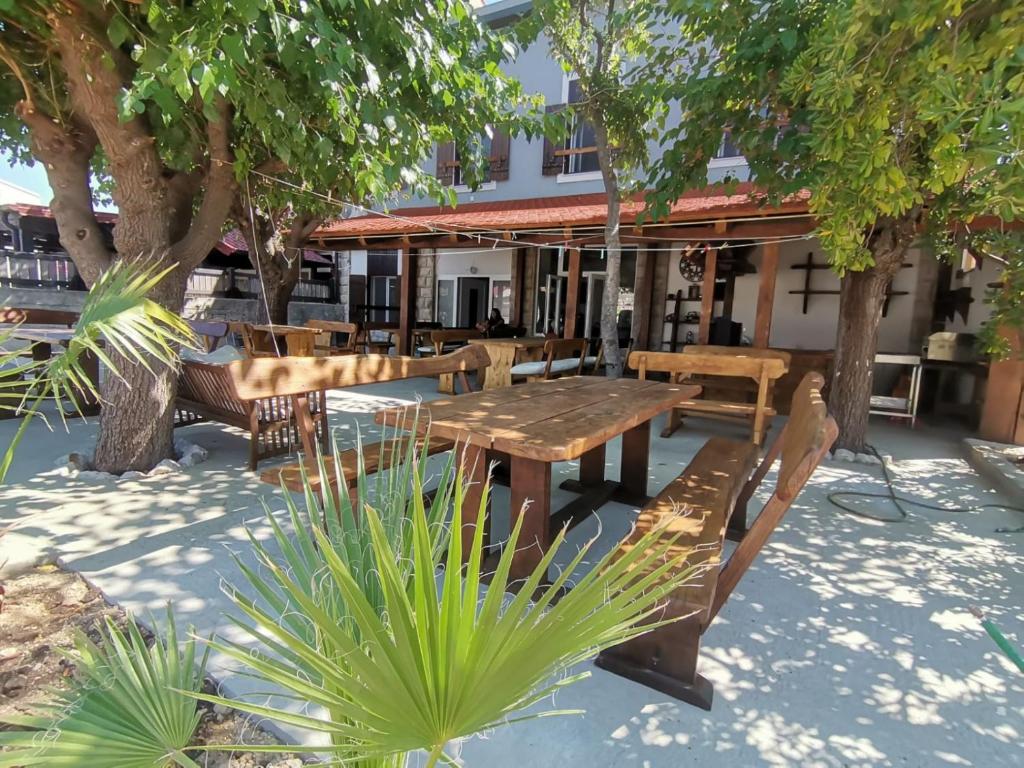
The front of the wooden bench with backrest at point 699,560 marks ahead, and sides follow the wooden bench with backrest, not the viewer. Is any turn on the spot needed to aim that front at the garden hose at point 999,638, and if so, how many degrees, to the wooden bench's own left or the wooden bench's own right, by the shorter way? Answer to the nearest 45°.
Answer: approximately 135° to the wooden bench's own right

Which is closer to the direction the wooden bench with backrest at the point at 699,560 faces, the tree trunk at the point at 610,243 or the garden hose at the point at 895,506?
the tree trunk

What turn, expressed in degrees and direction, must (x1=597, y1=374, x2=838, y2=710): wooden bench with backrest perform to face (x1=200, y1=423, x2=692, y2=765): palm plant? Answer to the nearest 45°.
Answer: approximately 90° to its left

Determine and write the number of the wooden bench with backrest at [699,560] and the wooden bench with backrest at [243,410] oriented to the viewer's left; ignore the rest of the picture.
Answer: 1

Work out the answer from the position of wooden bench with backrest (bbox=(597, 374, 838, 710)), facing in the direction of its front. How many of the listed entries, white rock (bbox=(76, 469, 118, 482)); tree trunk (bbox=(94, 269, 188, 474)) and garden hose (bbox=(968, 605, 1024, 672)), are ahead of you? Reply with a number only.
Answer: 2

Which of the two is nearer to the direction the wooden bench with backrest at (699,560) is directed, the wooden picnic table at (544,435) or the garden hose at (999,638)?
the wooden picnic table

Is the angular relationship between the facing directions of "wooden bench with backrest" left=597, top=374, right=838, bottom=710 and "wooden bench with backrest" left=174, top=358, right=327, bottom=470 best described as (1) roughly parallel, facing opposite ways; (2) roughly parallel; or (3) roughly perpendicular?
roughly perpendicular

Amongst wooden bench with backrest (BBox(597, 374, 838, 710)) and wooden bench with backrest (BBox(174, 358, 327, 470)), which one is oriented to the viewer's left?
wooden bench with backrest (BBox(597, 374, 838, 710))

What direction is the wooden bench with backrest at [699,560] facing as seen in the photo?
to the viewer's left
